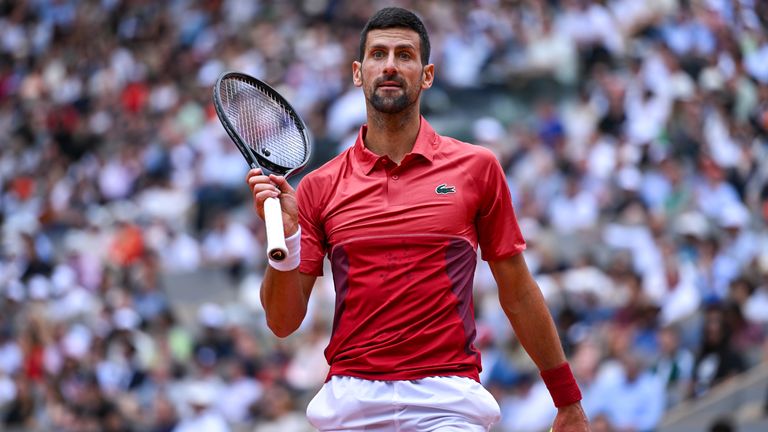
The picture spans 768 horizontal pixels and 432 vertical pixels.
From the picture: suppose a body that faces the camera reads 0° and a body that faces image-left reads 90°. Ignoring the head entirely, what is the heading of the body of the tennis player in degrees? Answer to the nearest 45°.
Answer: approximately 0°
